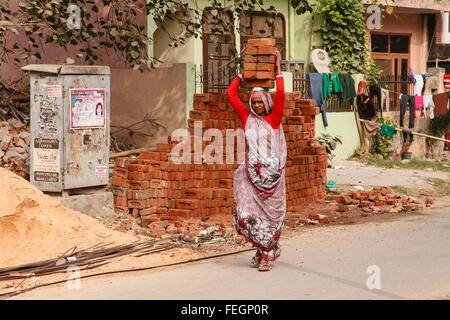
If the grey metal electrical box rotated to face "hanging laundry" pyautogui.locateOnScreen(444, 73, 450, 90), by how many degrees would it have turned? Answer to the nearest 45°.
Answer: approximately 90° to its left

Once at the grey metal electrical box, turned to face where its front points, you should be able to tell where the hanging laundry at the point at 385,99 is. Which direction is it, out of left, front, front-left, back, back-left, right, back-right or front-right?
left

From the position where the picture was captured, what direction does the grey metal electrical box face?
facing the viewer and to the right of the viewer

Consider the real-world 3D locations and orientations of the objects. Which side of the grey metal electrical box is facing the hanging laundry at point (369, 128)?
left

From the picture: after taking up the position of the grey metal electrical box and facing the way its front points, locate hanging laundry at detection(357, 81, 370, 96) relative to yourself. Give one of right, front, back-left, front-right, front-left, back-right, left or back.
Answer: left

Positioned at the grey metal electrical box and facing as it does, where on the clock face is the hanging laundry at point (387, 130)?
The hanging laundry is roughly at 9 o'clock from the grey metal electrical box.

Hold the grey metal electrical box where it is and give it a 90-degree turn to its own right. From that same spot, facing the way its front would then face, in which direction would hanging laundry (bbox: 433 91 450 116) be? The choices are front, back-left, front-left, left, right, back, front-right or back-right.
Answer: back

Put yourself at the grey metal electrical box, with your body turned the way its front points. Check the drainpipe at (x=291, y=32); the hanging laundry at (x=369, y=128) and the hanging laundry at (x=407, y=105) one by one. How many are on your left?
3

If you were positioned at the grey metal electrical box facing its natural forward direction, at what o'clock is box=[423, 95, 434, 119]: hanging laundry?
The hanging laundry is roughly at 9 o'clock from the grey metal electrical box.

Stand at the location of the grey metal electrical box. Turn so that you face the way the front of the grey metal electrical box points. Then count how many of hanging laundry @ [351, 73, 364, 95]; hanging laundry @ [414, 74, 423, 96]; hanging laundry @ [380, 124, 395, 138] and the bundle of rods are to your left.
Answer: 3

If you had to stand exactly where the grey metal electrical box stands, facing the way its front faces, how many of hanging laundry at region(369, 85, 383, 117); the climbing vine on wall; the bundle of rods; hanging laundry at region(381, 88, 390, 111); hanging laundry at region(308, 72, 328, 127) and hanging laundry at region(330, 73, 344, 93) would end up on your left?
5

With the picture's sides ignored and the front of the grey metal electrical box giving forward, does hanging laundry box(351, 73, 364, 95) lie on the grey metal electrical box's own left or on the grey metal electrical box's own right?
on the grey metal electrical box's own left

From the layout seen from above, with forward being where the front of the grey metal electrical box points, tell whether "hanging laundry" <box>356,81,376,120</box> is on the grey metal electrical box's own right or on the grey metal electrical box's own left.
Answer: on the grey metal electrical box's own left

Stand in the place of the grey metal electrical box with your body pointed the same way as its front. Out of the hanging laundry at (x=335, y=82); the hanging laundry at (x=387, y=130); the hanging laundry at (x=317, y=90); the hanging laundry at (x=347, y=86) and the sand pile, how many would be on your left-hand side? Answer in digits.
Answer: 4

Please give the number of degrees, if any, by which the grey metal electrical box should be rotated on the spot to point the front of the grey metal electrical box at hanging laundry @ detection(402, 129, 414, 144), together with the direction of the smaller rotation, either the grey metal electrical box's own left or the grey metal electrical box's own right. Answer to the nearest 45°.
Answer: approximately 90° to the grey metal electrical box's own left

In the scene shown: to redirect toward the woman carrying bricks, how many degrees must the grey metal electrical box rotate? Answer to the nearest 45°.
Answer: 0° — it already faces them

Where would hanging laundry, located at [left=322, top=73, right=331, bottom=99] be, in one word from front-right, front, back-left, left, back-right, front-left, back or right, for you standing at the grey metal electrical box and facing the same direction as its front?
left

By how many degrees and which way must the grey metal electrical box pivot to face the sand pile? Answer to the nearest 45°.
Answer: approximately 45° to its right
